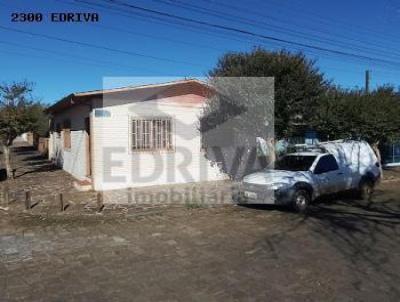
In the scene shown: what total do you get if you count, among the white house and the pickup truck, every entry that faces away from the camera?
0

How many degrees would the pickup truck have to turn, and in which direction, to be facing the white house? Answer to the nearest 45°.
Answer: approximately 45° to its right

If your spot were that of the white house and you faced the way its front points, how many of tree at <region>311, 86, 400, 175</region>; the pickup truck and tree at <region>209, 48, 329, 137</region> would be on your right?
0

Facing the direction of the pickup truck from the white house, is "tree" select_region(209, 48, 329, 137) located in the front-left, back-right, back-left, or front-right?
front-left

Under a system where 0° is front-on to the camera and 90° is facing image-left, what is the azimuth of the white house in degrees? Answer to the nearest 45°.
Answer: approximately 0°

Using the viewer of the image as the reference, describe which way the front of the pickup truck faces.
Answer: facing the viewer and to the left of the viewer

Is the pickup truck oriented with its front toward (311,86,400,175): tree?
no

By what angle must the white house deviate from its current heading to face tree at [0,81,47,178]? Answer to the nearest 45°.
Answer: approximately 135° to its right

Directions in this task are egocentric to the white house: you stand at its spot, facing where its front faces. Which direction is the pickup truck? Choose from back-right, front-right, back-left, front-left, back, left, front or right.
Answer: front-left

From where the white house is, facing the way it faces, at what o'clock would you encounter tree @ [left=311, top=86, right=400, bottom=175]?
The tree is roughly at 9 o'clock from the white house.

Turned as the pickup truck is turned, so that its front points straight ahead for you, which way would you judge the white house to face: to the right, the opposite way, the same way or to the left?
to the left

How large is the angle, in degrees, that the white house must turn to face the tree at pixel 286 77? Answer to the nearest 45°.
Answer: approximately 90° to its left
